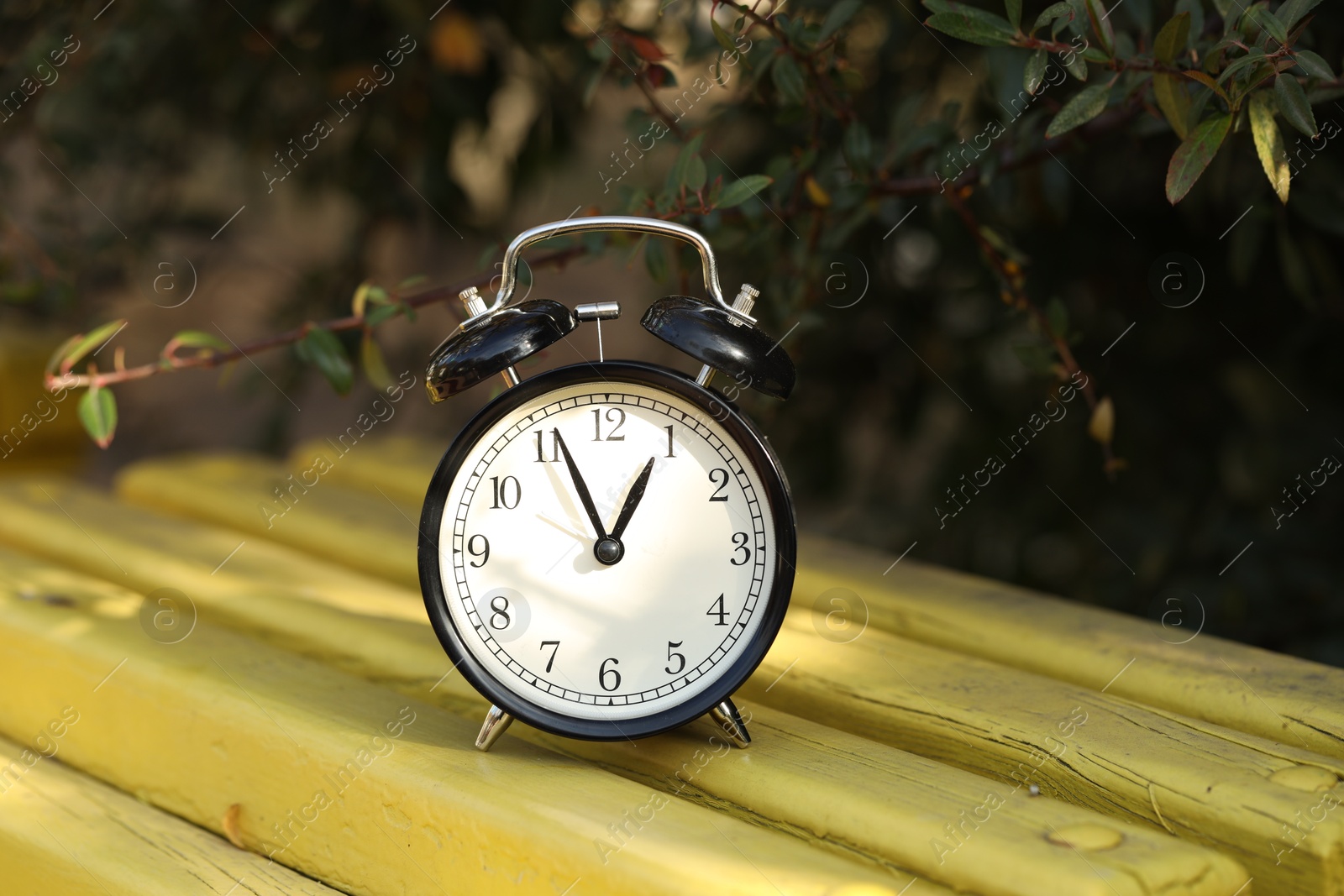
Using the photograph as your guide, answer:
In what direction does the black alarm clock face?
toward the camera
